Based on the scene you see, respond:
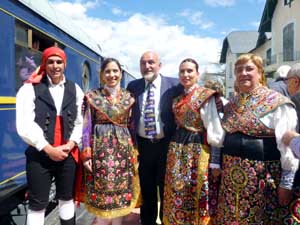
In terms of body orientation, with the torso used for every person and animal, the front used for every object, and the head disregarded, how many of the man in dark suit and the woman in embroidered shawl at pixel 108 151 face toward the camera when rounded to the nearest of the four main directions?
2

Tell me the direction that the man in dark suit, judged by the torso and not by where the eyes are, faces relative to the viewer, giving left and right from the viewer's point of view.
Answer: facing the viewer

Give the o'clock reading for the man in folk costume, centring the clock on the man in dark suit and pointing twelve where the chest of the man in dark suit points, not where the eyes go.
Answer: The man in folk costume is roughly at 2 o'clock from the man in dark suit.

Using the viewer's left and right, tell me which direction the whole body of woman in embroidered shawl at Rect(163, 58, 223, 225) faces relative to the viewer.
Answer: facing the viewer and to the left of the viewer

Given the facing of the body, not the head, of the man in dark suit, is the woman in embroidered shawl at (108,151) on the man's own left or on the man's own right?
on the man's own right

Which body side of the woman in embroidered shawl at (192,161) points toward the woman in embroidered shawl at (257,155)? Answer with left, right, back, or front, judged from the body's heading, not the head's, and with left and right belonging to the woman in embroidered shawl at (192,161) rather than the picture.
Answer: left
